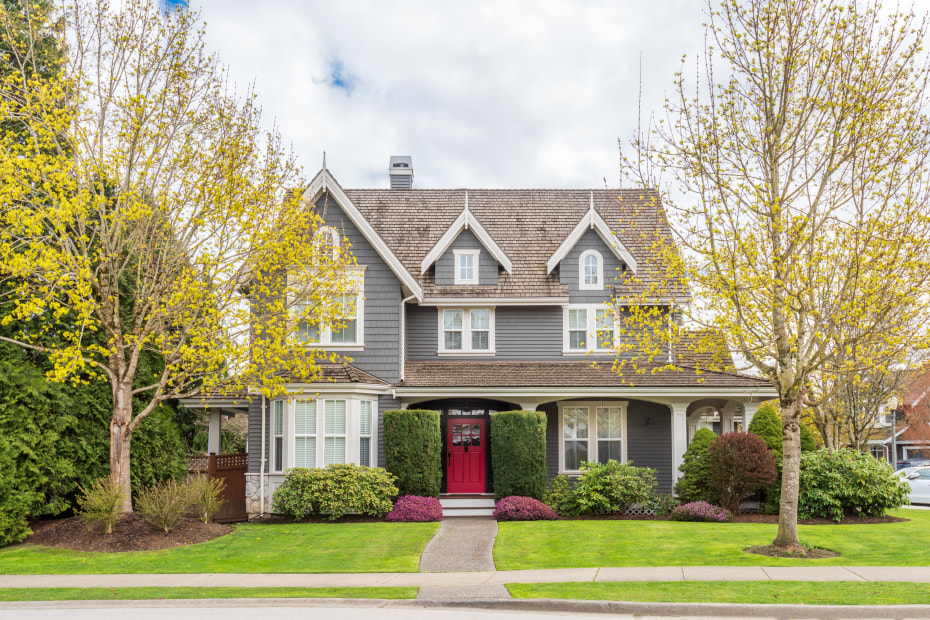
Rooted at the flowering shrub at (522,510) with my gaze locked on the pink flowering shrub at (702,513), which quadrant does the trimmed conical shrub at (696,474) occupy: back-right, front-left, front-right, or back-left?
front-left

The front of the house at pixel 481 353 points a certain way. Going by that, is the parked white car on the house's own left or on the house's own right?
on the house's own left

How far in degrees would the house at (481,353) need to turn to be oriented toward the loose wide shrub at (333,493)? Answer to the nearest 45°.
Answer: approximately 45° to its right

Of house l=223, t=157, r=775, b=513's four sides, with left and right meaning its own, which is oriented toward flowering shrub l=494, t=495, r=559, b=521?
front

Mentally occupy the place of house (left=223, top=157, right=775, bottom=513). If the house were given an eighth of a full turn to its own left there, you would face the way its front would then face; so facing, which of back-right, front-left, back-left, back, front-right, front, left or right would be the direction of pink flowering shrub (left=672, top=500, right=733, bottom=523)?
front

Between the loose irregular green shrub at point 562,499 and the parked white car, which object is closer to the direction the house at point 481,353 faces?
the loose irregular green shrub

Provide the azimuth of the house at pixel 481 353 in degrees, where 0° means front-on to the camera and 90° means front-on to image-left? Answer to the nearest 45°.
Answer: approximately 0°

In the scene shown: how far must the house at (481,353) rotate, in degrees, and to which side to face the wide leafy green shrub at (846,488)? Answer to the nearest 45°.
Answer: approximately 45° to its left

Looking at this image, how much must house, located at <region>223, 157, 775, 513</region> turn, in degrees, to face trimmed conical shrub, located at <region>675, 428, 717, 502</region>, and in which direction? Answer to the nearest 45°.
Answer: approximately 45° to its left

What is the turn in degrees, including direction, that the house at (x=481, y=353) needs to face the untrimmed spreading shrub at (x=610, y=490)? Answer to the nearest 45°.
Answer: approximately 45° to its left
